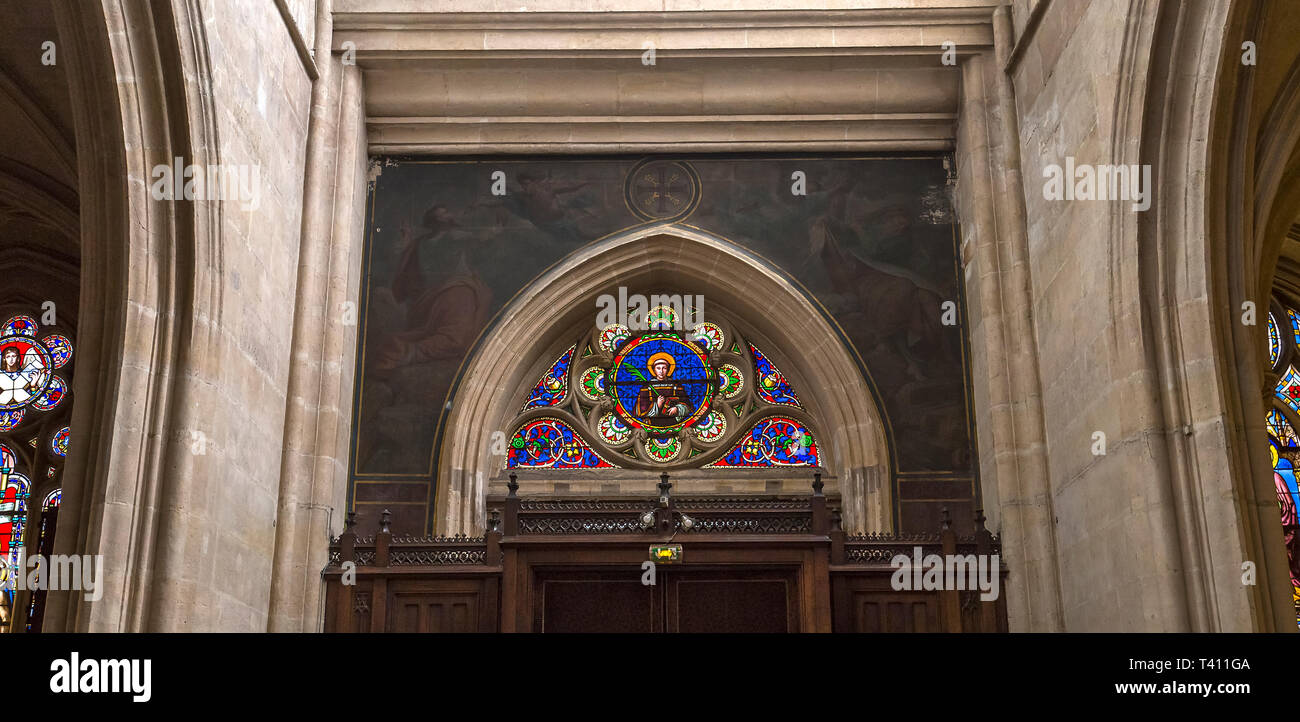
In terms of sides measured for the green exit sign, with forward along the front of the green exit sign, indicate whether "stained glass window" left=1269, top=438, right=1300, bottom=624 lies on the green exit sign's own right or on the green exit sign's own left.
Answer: on the green exit sign's own left

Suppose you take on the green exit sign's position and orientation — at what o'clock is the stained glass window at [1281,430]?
The stained glass window is roughly at 8 o'clock from the green exit sign.

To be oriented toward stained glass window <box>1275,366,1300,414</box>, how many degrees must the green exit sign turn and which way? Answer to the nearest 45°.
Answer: approximately 135° to its left

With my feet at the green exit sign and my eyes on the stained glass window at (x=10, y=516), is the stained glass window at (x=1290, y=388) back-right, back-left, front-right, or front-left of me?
back-right

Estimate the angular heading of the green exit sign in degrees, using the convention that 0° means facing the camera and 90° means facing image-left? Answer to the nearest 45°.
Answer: approximately 0°

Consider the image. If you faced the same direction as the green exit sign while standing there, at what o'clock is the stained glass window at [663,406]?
The stained glass window is roughly at 6 o'clock from the green exit sign.

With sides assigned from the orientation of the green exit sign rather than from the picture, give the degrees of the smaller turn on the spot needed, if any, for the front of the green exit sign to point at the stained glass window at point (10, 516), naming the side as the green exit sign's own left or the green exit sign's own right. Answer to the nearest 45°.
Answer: approximately 135° to the green exit sign's own right
